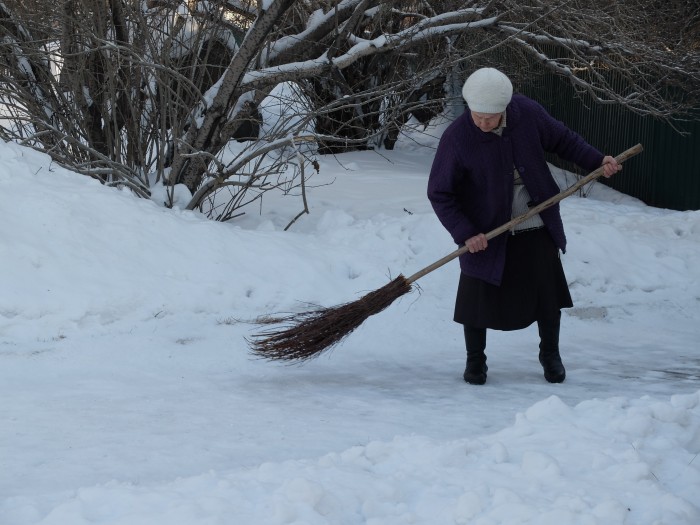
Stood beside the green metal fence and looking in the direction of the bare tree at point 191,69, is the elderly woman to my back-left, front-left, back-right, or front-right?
front-left

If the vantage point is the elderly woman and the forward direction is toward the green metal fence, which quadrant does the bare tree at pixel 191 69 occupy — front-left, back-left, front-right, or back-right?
front-left

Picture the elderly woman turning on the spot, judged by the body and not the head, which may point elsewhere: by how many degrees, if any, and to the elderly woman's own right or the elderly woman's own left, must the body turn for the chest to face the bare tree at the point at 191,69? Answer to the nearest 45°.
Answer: approximately 135° to the elderly woman's own right

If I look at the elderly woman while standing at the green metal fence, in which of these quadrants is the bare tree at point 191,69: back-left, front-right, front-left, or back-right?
front-right

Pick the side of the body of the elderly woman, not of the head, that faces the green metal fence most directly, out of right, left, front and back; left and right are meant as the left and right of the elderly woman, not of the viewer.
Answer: back

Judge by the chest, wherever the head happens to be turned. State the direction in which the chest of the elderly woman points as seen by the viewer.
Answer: toward the camera

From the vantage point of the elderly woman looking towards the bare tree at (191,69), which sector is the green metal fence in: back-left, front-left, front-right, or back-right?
front-right
